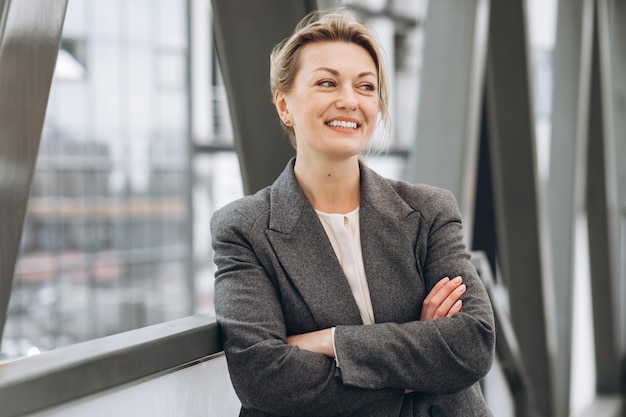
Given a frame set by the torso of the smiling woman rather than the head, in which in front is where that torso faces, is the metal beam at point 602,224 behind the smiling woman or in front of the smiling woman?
behind

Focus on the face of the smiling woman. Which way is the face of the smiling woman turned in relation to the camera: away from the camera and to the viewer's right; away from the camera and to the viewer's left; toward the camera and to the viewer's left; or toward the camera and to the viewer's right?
toward the camera and to the viewer's right

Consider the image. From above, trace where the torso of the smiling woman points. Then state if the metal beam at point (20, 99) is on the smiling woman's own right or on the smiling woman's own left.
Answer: on the smiling woman's own right

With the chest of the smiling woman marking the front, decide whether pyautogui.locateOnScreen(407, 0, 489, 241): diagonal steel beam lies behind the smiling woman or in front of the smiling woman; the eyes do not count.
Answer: behind

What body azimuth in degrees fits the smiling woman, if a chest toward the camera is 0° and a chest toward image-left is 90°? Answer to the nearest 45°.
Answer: approximately 0°
